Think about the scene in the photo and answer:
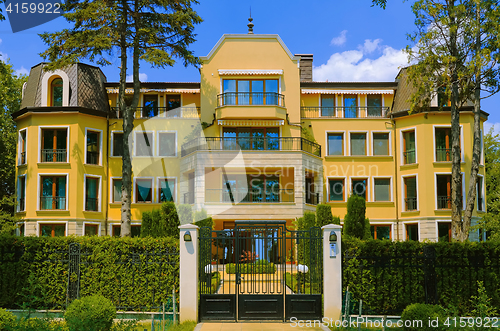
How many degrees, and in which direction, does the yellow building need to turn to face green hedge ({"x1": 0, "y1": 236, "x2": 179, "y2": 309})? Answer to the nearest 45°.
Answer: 0° — it already faces it

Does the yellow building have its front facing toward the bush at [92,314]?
yes

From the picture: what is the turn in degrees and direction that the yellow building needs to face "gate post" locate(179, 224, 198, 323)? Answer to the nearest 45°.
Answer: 0° — it already faces it

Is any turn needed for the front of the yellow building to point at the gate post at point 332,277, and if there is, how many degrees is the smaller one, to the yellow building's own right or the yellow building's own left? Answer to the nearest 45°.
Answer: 0° — it already faces it

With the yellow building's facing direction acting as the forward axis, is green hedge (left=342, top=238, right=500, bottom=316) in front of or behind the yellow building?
in front

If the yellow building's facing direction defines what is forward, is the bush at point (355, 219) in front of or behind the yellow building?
in front

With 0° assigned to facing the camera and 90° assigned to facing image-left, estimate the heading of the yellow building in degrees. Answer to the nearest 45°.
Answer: approximately 0°
